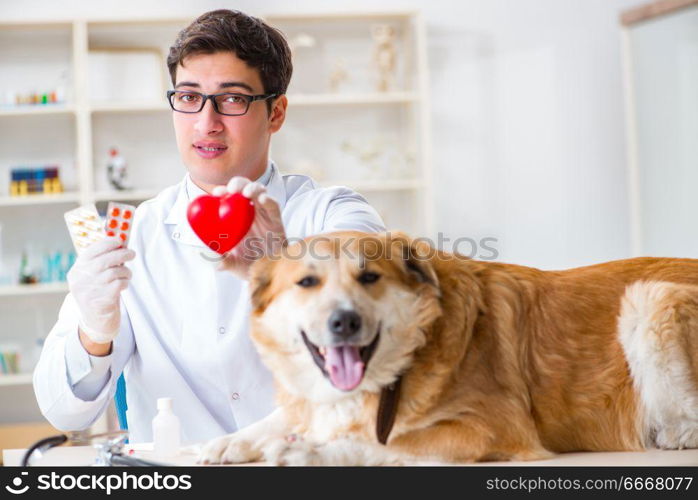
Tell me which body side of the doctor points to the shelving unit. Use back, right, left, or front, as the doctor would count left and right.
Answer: back

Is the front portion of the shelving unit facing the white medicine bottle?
yes

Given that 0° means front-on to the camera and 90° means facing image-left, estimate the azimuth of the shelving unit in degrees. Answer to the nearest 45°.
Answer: approximately 0°

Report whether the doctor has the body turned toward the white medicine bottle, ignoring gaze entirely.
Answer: yes

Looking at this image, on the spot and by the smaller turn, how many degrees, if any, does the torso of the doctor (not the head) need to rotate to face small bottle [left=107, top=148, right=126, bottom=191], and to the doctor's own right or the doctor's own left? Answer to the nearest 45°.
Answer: approximately 180°

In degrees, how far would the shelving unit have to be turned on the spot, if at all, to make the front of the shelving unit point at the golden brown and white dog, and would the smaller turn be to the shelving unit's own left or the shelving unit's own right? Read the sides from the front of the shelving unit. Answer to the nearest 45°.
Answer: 0° — it already faces it

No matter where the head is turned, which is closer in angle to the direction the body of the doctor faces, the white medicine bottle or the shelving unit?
the white medicine bottle

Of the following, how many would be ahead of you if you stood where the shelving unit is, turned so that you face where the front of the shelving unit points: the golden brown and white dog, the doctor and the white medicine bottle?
3

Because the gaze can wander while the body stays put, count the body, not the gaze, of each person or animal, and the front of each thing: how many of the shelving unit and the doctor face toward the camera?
2
